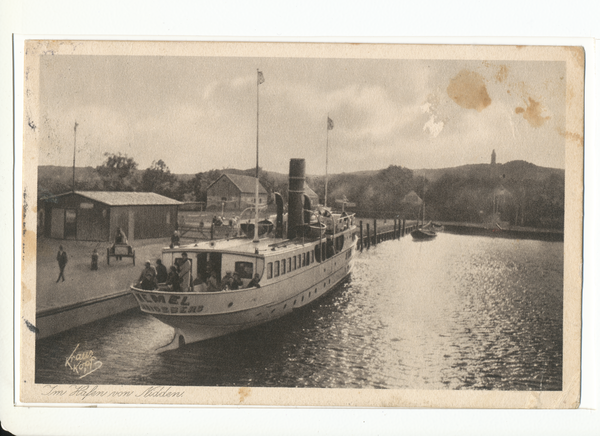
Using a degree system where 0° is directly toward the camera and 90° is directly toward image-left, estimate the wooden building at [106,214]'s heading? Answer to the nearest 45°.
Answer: approximately 45°
